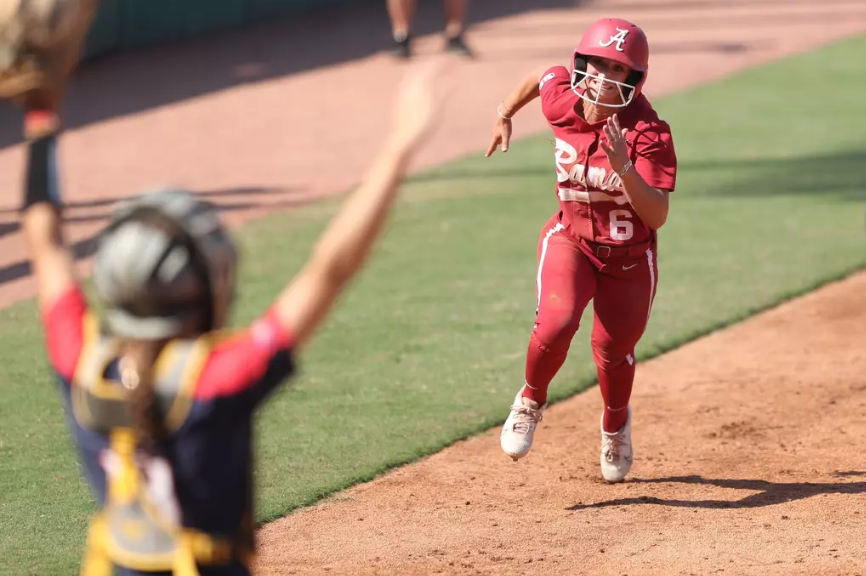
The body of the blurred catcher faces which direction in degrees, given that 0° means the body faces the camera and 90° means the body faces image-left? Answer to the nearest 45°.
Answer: approximately 225°
